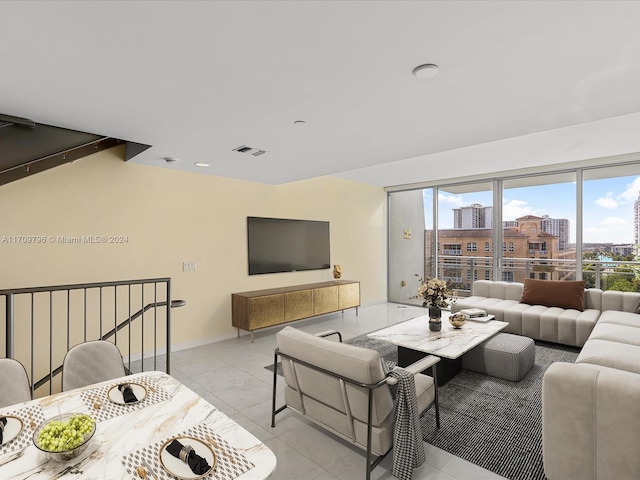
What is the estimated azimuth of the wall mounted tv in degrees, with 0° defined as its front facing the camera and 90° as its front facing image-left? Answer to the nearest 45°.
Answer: approximately 315°

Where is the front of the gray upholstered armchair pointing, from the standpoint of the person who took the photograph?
facing away from the viewer and to the right of the viewer

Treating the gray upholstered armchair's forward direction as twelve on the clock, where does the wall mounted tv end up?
The wall mounted tv is roughly at 10 o'clock from the gray upholstered armchair.

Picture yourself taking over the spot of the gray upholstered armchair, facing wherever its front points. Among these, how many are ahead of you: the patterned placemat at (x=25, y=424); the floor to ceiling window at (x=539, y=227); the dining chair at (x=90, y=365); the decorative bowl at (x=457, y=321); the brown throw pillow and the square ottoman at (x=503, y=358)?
4

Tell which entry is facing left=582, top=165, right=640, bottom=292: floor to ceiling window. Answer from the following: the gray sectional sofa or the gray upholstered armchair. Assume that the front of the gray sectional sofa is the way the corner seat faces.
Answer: the gray upholstered armchair

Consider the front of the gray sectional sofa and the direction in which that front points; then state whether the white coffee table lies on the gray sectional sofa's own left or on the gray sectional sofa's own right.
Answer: on the gray sectional sofa's own right

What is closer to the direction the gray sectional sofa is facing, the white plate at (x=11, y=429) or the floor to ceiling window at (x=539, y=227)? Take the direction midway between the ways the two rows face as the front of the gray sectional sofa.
the white plate

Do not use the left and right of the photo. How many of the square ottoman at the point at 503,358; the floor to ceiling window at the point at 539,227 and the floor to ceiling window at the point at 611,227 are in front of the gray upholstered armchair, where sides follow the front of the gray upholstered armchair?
3

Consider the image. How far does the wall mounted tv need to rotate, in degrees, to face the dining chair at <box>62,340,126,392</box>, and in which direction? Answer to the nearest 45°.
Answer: approximately 45° to its right

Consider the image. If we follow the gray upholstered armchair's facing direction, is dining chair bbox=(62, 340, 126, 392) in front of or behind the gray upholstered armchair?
behind

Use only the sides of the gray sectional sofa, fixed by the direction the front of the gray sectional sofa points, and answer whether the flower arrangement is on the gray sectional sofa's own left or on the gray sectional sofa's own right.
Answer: on the gray sectional sofa's own right
